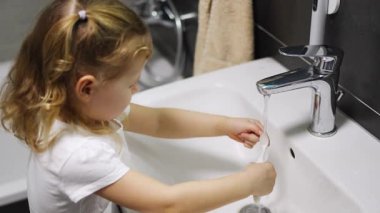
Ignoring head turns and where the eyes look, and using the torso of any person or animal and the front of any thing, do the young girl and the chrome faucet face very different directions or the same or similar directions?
very different directions

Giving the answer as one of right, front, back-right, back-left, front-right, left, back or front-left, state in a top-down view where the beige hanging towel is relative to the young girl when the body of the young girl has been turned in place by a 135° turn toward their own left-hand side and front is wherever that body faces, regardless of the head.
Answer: right

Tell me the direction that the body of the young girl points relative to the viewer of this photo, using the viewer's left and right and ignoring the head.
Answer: facing to the right of the viewer

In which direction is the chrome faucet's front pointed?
to the viewer's left

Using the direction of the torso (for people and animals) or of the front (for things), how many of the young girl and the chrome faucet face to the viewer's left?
1
